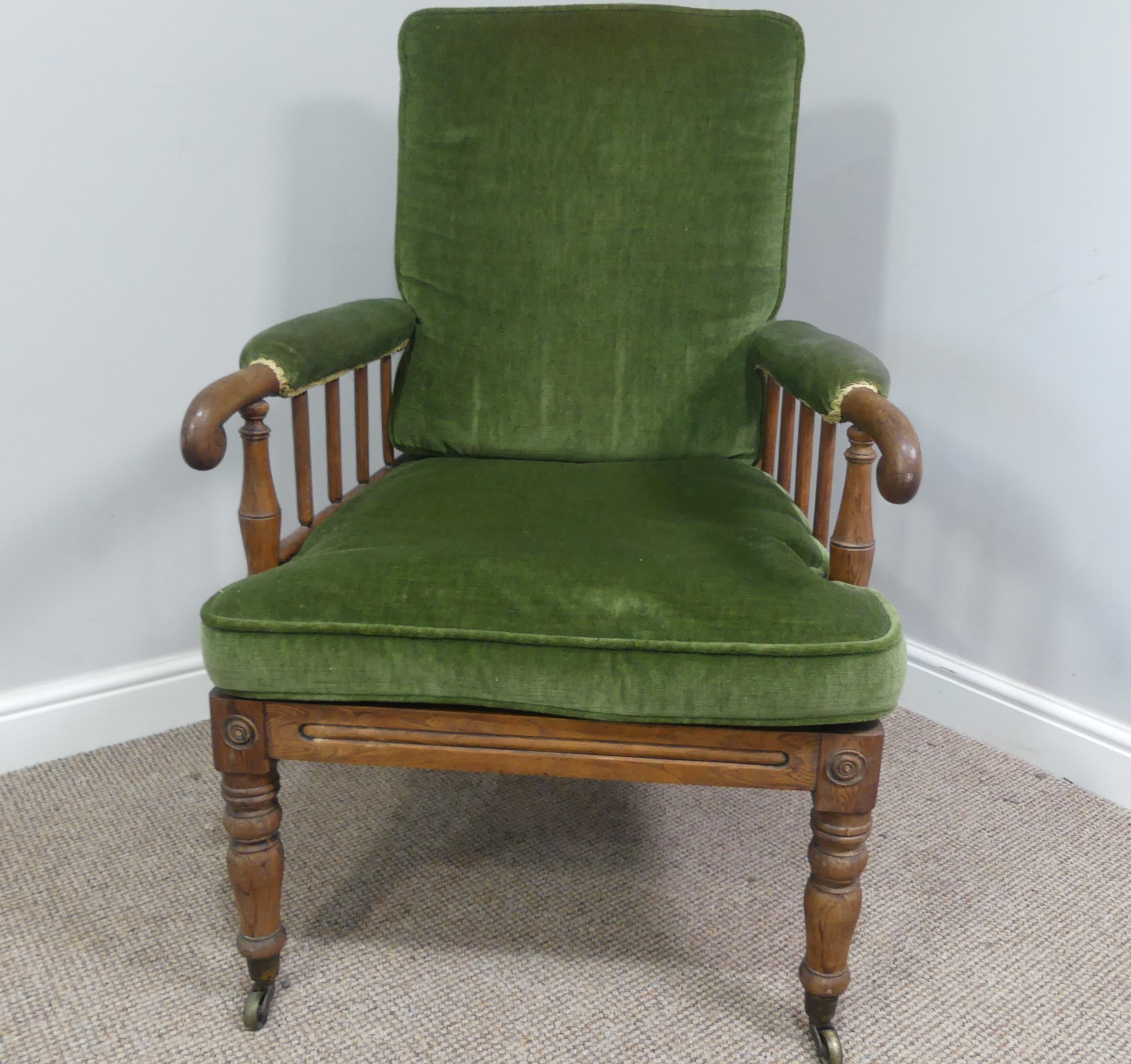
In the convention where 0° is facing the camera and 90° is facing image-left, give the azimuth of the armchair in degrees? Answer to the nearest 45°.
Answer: approximately 0°
